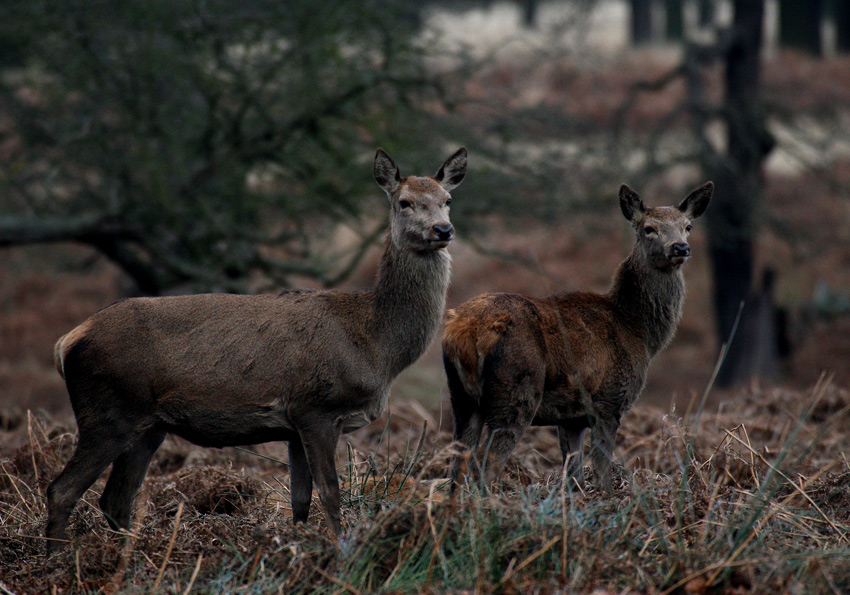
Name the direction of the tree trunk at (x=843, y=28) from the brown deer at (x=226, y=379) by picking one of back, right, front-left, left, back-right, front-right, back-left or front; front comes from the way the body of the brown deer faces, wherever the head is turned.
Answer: front-left

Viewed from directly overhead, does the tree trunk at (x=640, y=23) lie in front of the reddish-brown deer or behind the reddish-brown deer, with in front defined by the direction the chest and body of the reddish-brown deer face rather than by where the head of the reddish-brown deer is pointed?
in front

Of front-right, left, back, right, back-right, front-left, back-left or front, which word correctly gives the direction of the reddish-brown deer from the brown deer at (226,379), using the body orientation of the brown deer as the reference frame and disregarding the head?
front

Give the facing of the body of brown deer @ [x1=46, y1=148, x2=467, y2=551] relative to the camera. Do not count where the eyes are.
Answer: to the viewer's right

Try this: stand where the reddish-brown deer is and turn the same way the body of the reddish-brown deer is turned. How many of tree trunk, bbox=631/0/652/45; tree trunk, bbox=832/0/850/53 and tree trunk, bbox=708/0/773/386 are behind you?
0

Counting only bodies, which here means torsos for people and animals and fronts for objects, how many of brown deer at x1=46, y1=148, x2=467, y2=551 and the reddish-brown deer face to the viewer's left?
0

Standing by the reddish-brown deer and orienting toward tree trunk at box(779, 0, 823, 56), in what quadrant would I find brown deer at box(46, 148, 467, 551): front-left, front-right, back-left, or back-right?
back-left

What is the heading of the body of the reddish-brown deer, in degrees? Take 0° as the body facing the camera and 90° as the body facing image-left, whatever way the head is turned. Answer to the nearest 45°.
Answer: approximately 225°

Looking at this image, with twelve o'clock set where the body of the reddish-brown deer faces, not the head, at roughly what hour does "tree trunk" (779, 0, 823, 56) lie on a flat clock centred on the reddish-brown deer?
The tree trunk is roughly at 11 o'clock from the reddish-brown deer.

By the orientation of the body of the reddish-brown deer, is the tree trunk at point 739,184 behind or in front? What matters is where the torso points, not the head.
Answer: in front

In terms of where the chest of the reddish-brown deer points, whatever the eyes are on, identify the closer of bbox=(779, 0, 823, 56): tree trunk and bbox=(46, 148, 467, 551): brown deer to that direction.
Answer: the tree trunk

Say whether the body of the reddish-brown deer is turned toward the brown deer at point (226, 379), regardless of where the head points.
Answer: no

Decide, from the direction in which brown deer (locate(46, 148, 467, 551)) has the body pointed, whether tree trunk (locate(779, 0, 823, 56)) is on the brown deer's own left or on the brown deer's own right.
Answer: on the brown deer's own left

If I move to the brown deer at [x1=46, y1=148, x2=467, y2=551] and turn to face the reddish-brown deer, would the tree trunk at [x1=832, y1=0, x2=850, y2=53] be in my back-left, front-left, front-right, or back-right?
front-left

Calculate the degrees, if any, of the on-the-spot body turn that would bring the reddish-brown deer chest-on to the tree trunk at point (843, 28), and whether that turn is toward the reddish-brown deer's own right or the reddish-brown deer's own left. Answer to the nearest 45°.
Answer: approximately 45° to the reddish-brown deer's own left
